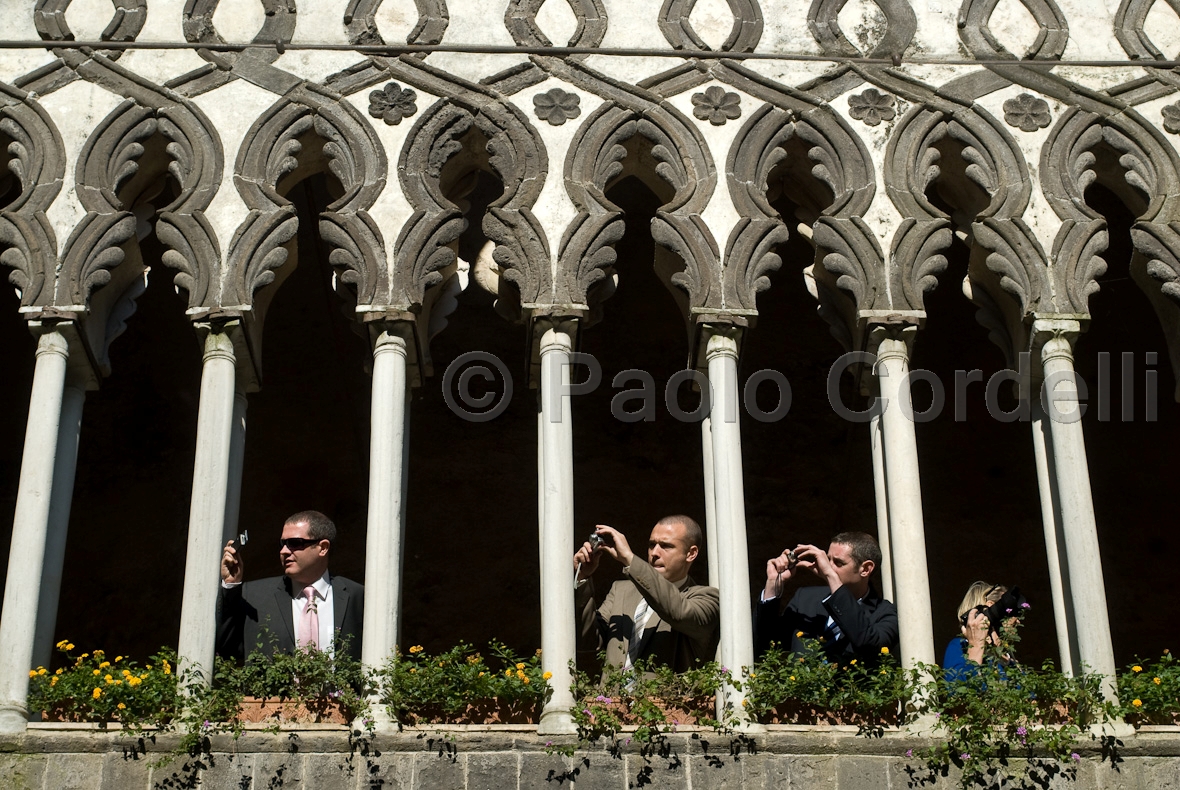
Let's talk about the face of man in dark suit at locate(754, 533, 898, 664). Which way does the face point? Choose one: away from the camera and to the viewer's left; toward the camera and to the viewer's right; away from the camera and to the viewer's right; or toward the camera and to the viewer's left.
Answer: toward the camera and to the viewer's left

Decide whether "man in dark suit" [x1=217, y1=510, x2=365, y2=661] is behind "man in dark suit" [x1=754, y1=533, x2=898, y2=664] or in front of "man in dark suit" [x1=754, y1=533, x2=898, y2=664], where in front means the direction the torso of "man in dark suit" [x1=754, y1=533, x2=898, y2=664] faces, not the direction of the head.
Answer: in front

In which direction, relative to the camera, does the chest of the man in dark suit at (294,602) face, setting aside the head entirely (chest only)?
toward the camera

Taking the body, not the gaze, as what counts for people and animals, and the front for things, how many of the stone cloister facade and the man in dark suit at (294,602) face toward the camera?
2

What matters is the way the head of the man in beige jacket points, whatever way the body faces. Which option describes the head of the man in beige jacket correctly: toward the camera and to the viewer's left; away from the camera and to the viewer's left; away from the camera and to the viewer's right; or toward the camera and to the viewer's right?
toward the camera and to the viewer's left

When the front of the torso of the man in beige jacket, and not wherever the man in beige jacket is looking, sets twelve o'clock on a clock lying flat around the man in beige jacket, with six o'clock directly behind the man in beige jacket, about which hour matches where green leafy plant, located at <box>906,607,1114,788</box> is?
The green leafy plant is roughly at 8 o'clock from the man in beige jacket.

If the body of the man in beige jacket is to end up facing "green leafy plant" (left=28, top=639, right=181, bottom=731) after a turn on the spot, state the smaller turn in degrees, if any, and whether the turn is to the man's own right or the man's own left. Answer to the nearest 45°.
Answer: approximately 45° to the man's own right

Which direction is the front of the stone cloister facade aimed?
toward the camera

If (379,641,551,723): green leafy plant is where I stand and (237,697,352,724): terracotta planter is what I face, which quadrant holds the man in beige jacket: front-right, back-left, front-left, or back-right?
back-right

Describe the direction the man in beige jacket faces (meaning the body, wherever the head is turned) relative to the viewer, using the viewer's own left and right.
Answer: facing the viewer and to the left of the viewer
